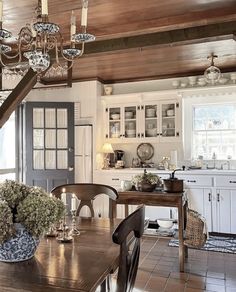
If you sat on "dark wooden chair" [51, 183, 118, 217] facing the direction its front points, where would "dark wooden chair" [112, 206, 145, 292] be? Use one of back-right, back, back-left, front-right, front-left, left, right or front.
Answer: front

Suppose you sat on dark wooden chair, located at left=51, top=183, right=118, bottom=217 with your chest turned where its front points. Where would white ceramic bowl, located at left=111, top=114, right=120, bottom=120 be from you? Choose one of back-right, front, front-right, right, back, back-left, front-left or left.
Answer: back

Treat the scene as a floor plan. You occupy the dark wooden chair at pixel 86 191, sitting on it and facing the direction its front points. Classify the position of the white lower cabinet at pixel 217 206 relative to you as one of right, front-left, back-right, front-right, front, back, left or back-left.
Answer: back-left

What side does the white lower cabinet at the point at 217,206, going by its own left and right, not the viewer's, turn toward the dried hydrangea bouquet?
front

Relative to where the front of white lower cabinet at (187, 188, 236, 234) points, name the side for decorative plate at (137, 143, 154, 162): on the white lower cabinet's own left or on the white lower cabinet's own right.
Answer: on the white lower cabinet's own right

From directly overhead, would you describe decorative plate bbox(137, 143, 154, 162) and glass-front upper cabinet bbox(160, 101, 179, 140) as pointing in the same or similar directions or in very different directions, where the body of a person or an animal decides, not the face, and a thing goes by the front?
same or similar directions

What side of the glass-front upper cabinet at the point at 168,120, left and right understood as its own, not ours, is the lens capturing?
front

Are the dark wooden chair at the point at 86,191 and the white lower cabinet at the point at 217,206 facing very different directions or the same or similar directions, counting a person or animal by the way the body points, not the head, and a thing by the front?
same or similar directions

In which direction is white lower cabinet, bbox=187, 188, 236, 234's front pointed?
toward the camera

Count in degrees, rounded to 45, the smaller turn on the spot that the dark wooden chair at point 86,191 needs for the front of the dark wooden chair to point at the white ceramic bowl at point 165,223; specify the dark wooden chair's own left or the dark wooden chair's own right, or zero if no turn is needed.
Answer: approximately 135° to the dark wooden chair's own left

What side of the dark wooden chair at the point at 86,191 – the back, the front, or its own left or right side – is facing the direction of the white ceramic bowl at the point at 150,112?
back

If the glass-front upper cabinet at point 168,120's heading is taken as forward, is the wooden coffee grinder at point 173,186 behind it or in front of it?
in front

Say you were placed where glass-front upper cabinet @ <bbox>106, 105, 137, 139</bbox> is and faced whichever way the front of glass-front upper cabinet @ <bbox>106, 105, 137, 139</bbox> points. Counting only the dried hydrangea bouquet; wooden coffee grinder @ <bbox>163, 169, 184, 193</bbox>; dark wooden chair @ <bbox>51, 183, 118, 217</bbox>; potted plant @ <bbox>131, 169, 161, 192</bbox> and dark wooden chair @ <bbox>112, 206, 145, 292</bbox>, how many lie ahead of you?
5

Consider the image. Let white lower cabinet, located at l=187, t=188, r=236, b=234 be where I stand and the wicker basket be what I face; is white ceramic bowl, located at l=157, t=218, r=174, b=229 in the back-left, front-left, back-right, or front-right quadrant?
front-right

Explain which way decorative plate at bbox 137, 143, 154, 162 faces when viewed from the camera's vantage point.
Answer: facing the viewer

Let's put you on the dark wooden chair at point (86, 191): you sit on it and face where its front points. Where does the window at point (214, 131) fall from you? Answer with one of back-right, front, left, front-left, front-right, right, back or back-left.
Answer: back-left

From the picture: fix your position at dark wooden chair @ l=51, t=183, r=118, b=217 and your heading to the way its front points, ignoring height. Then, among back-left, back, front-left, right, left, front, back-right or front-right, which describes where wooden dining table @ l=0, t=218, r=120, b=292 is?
front

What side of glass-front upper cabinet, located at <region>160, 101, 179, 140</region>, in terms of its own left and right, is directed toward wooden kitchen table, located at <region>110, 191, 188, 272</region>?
front
